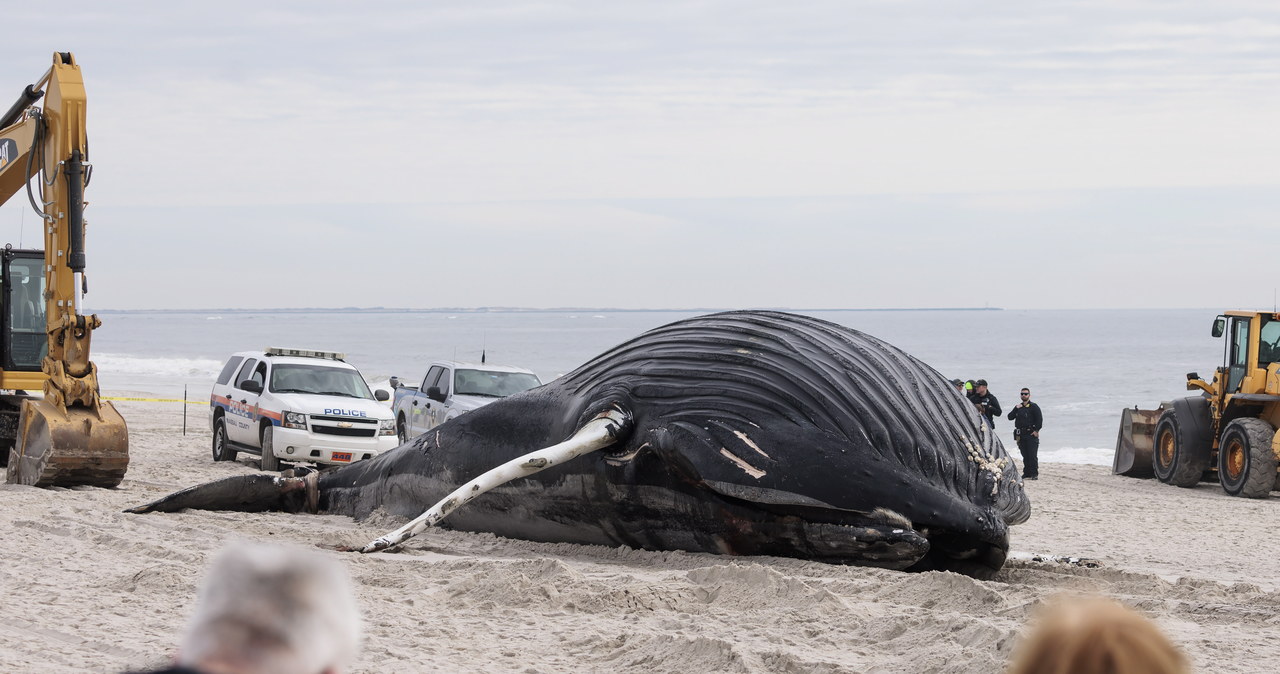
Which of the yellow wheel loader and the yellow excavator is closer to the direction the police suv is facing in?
the yellow wheel loader

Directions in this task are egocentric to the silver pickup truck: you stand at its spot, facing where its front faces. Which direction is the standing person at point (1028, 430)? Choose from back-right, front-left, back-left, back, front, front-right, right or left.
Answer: front-left

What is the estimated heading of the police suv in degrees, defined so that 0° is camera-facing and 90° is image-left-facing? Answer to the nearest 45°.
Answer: approximately 315°

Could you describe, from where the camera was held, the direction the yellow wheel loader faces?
facing away from the viewer and to the left of the viewer

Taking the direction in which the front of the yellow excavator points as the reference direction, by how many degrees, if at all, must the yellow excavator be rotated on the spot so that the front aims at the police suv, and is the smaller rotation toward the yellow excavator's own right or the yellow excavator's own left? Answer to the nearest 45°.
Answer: approximately 90° to the yellow excavator's own left

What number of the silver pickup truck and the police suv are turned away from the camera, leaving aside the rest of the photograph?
0

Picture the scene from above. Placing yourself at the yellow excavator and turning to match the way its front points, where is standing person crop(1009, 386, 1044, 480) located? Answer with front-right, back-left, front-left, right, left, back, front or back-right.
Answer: front-left

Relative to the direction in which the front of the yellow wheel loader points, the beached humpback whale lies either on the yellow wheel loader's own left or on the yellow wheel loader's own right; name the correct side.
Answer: on the yellow wheel loader's own left

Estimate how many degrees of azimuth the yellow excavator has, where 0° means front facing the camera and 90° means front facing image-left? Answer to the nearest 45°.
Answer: approximately 315°
